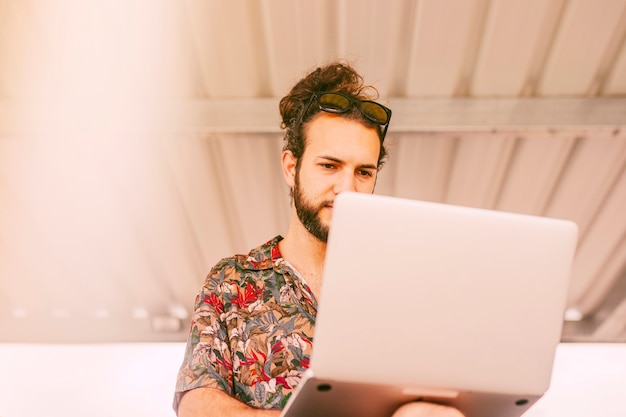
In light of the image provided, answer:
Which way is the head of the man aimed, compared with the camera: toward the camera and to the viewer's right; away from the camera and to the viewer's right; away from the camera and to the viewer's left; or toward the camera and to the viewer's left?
toward the camera and to the viewer's right

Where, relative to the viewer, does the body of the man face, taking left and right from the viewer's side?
facing the viewer and to the right of the viewer
